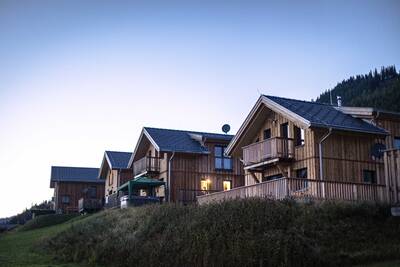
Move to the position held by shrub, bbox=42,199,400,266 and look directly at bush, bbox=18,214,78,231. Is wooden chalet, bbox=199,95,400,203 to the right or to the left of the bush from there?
right

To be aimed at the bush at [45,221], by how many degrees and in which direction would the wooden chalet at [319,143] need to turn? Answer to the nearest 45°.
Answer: approximately 90° to its right

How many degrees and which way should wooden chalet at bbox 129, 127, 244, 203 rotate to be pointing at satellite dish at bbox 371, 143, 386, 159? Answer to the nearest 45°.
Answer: approximately 90° to its left

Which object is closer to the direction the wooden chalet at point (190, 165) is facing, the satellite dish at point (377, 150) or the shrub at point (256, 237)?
the shrub

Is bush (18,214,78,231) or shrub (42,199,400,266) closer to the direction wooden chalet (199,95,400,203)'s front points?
the shrub

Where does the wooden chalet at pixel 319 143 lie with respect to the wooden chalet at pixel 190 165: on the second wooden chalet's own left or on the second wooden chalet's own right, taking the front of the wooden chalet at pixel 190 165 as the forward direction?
on the second wooden chalet's own left

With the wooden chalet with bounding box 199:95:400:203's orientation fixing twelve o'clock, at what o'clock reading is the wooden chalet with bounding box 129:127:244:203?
the wooden chalet with bounding box 129:127:244:203 is roughly at 3 o'clock from the wooden chalet with bounding box 199:95:400:203.

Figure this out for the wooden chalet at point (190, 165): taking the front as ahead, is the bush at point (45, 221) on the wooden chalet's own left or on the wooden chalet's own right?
on the wooden chalet's own right

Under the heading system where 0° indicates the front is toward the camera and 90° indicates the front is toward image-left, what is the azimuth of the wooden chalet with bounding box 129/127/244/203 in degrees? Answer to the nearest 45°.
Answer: approximately 45°

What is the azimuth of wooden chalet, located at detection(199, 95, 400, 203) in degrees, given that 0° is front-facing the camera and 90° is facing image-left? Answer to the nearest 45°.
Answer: approximately 45°
